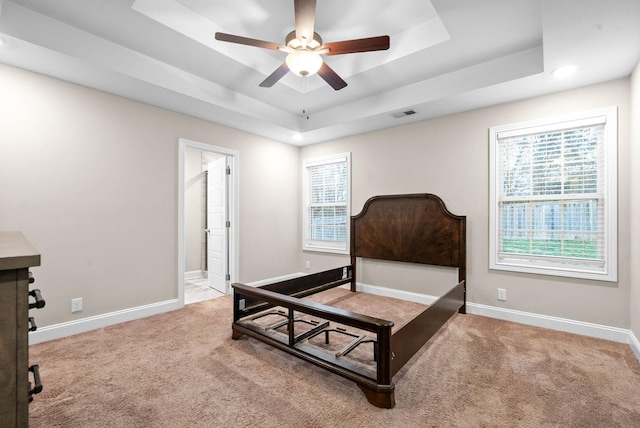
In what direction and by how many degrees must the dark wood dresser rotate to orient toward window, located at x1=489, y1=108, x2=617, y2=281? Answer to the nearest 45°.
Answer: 0° — it already faces it

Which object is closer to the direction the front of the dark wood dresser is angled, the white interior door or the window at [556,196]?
the window

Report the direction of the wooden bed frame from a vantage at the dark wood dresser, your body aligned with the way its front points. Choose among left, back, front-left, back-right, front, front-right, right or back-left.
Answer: front

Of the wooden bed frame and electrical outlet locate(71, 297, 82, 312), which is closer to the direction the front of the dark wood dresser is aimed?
the wooden bed frame

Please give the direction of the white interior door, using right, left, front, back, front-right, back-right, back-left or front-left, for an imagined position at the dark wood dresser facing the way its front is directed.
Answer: front-left

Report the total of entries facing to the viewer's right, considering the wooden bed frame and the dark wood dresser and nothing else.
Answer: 1

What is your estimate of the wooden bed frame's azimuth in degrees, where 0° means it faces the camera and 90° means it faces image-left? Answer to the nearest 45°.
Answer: approximately 45°

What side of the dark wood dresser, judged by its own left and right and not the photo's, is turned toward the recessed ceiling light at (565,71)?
front

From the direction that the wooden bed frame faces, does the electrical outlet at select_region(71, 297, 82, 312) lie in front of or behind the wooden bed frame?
in front

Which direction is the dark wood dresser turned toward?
to the viewer's right

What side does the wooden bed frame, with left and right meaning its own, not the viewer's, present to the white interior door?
right
